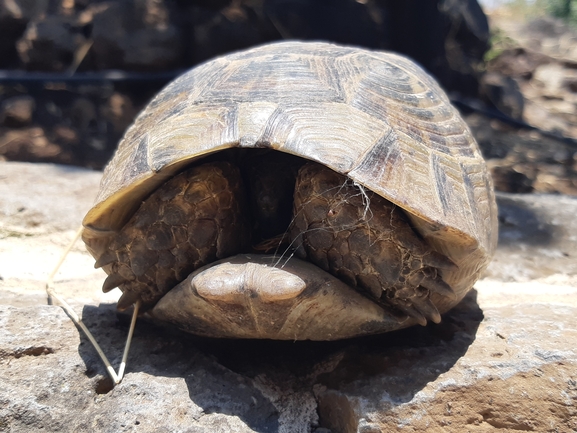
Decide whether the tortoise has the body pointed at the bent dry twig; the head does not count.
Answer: no

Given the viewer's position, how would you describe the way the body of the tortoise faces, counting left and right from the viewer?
facing the viewer
